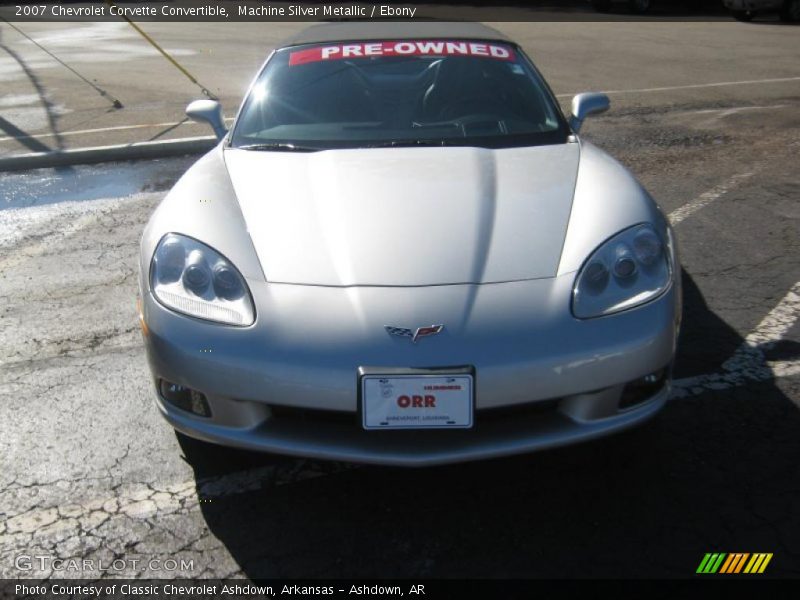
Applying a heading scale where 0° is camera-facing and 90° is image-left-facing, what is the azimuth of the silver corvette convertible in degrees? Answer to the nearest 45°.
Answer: approximately 0°

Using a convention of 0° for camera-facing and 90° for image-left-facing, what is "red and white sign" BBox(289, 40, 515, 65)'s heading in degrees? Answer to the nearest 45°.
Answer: approximately 0°
